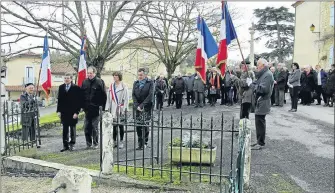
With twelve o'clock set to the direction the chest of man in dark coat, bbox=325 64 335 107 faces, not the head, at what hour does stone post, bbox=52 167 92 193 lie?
The stone post is roughly at 11 o'clock from the man in dark coat.

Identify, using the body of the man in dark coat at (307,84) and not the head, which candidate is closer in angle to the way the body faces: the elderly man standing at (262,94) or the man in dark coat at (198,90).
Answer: the elderly man standing

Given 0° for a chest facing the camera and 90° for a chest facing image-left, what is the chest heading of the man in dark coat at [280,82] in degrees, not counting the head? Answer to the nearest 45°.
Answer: approximately 45°

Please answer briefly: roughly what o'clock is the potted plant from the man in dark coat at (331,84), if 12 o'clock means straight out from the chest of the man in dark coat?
The potted plant is roughly at 11 o'clock from the man in dark coat.

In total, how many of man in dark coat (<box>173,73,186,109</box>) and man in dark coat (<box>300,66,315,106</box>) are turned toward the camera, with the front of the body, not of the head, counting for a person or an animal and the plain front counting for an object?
2

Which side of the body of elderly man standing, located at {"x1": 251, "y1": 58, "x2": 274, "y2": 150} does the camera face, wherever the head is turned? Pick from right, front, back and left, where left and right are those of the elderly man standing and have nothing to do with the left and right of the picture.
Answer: left

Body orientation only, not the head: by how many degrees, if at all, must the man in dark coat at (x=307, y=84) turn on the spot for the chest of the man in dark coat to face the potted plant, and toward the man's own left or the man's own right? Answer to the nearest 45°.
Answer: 0° — they already face it

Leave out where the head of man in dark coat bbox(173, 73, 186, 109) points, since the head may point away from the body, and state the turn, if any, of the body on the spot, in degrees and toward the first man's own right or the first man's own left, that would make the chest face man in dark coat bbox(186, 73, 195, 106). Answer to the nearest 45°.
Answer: approximately 135° to the first man's own left

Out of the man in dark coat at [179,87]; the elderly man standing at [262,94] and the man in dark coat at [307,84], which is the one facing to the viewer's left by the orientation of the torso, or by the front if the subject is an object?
the elderly man standing

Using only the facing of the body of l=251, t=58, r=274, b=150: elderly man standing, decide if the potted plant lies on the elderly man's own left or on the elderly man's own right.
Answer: on the elderly man's own left
